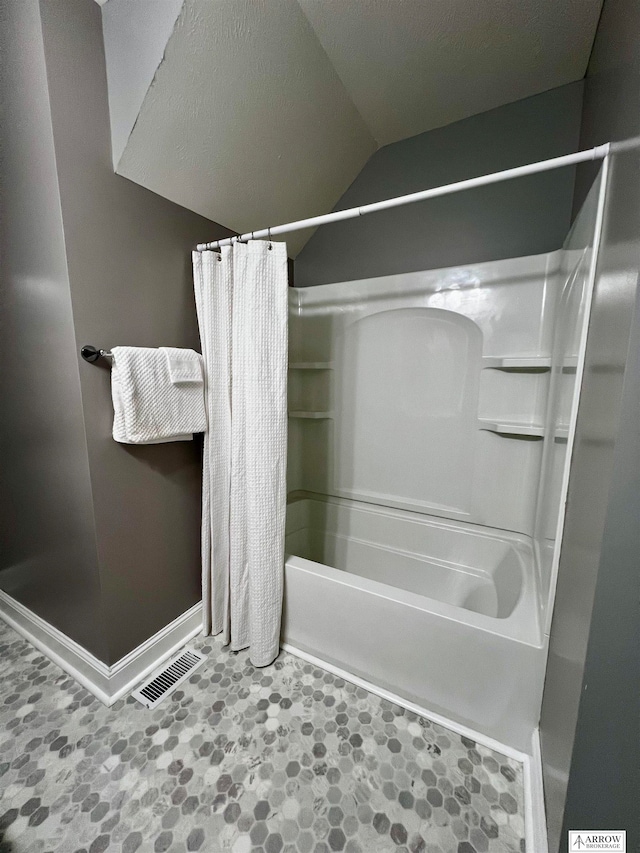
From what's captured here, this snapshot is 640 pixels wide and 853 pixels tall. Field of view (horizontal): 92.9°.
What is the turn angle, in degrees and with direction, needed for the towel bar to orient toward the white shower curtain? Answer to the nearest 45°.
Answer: approximately 45° to its left

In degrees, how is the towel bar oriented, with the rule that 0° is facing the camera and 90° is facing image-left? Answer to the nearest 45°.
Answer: approximately 315°

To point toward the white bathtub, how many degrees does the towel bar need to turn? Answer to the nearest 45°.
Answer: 0° — it already faces it

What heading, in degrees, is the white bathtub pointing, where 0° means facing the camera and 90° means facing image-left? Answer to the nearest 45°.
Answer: approximately 45°

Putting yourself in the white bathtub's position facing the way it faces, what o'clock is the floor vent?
The floor vent is roughly at 1 o'clock from the white bathtub.
